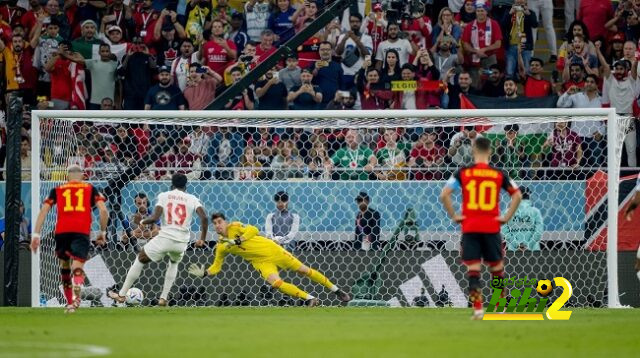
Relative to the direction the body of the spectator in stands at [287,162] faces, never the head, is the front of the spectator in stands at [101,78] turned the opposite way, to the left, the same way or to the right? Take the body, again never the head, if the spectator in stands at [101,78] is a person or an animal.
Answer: the same way

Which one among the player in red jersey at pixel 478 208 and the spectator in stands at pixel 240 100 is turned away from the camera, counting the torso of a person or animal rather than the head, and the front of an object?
the player in red jersey

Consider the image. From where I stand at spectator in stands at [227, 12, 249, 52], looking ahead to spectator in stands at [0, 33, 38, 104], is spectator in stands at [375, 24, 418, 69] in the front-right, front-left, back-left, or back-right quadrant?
back-left

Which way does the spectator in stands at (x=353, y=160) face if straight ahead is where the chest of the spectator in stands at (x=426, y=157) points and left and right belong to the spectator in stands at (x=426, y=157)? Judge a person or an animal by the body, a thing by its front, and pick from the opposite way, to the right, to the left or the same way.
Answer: the same way

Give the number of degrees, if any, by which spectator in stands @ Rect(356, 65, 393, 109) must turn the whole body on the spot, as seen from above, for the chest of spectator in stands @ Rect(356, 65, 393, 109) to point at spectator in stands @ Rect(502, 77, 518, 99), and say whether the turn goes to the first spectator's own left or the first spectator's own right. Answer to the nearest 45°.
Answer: approximately 90° to the first spectator's own left

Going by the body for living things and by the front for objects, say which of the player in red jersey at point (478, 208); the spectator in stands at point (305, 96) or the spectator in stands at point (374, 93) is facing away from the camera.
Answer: the player in red jersey

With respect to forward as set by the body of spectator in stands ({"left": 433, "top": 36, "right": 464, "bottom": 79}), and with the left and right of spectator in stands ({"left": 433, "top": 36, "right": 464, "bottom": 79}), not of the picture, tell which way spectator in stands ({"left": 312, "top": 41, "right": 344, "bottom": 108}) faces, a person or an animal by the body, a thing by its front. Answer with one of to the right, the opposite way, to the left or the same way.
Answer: the same way

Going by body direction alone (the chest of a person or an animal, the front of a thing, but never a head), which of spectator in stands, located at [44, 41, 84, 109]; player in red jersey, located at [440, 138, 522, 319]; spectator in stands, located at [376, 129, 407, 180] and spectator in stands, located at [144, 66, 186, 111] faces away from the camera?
the player in red jersey

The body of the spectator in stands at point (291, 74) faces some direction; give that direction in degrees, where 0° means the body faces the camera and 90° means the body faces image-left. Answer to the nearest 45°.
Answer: approximately 0°

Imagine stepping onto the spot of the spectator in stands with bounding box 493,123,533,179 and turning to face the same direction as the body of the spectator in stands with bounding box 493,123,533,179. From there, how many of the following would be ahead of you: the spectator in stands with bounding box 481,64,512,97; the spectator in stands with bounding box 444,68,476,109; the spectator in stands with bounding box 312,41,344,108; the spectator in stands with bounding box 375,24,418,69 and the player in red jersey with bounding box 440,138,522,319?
1

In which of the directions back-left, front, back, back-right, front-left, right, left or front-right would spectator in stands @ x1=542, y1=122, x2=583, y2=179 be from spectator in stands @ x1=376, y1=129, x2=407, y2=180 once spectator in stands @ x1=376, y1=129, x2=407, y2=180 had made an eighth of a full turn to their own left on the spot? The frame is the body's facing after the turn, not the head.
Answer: front-left

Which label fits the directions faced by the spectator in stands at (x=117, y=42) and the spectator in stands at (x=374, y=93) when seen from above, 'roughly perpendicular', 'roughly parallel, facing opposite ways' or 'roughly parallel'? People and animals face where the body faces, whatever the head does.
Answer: roughly parallel

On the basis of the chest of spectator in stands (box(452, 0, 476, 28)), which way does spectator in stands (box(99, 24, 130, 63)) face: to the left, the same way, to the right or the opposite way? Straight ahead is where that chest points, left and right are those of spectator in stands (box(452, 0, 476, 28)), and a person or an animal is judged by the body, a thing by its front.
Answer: the same way

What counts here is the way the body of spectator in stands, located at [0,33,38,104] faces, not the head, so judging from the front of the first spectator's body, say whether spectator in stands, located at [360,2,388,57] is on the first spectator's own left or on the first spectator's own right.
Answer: on the first spectator's own left

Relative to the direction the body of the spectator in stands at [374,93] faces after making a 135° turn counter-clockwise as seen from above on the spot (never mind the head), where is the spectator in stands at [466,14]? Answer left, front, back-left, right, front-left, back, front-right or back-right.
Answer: front

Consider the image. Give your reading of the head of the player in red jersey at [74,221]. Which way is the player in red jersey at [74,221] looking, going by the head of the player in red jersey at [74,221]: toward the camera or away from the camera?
away from the camera

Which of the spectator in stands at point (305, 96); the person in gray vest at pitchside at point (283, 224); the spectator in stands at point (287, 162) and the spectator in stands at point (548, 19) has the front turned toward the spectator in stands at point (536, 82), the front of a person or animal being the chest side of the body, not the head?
the spectator in stands at point (548, 19)

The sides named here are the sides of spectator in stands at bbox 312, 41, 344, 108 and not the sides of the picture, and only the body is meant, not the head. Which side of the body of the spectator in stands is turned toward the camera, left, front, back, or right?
front

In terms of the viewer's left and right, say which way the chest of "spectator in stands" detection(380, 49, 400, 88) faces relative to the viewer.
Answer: facing the viewer

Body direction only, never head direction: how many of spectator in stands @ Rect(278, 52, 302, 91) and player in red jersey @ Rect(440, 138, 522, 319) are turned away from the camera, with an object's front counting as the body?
1

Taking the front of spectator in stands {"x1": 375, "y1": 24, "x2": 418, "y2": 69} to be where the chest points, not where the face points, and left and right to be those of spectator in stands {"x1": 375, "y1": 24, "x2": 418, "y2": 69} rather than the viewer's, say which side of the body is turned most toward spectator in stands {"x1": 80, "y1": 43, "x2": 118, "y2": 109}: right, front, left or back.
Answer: right
